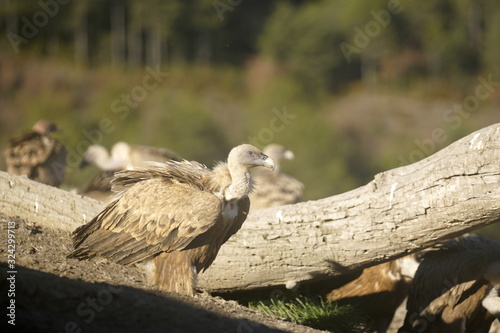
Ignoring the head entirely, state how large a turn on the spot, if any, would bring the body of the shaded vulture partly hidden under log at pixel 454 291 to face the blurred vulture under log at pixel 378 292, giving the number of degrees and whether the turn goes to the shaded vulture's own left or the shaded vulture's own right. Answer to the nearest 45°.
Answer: approximately 180°

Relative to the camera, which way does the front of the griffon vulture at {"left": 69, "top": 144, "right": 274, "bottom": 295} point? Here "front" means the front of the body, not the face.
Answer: to the viewer's right

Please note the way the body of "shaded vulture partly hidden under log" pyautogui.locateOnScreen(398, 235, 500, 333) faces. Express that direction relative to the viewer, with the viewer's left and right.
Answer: facing to the right of the viewer

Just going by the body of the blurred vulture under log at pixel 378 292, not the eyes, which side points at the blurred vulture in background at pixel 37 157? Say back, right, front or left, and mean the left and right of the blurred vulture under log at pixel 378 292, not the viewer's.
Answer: back

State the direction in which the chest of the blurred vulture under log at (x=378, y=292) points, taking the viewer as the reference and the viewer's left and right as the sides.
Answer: facing to the right of the viewer

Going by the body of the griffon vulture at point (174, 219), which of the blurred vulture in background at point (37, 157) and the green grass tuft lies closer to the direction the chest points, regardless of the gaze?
the green grass tuft

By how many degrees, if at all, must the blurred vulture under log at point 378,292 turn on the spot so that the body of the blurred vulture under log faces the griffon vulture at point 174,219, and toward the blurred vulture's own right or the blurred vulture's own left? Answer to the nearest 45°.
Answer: approximately 135° to the blurred vulture's own right

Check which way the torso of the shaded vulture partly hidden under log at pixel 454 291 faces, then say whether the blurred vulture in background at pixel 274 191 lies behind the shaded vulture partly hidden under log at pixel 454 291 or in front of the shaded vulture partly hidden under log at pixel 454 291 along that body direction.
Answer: behind
